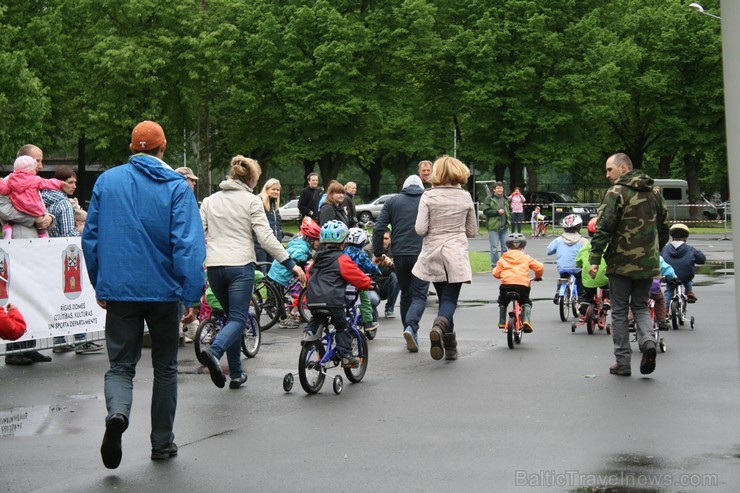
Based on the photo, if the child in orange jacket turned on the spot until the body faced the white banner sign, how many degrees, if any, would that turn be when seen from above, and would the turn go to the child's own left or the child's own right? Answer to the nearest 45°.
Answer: approximately 90° to the child's own left

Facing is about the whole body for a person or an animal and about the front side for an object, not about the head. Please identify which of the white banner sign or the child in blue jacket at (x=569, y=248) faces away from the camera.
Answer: the child in blue jacket

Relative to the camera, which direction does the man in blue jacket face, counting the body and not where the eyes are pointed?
away from the camera

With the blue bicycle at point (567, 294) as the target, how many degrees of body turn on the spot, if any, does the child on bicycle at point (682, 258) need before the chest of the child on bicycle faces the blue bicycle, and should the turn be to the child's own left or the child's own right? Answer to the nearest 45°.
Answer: approximately 90° to the child's own left

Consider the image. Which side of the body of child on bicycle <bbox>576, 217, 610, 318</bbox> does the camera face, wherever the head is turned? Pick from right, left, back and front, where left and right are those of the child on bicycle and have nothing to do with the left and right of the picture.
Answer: back

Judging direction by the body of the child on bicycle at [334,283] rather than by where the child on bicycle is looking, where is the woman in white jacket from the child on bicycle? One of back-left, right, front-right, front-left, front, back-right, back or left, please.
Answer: back-left

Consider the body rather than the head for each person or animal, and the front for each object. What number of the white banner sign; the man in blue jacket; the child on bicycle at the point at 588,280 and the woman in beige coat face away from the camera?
3

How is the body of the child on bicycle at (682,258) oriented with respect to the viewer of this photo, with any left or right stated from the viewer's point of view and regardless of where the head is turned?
facing away from the viewer

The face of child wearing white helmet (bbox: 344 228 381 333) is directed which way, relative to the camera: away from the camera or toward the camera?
away from the camera

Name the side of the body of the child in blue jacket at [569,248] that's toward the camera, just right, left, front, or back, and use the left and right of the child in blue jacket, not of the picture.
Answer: back

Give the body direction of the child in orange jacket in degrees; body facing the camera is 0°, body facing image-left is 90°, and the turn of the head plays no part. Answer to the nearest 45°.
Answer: approximately 180°

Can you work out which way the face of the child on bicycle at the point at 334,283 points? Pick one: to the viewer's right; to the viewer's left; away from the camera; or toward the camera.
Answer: away from the camera

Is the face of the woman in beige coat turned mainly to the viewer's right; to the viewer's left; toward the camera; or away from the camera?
away from the camera

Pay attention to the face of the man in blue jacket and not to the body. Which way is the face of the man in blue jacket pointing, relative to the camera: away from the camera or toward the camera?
away from the camera

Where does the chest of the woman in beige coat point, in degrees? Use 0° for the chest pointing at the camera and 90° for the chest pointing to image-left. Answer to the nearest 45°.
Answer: approximately 180°

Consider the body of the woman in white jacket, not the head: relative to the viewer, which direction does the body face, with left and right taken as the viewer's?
facing away from the viewer and to the right of the viewer
